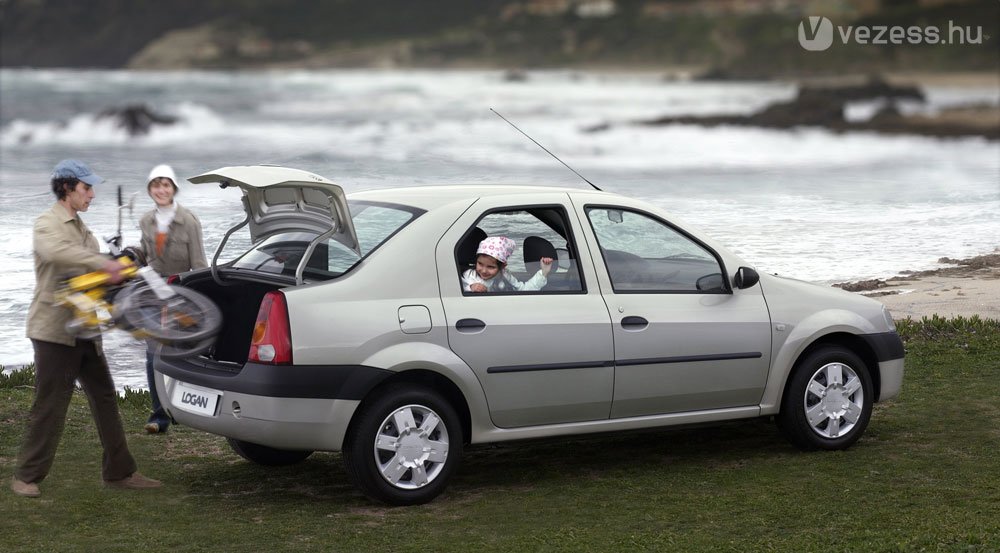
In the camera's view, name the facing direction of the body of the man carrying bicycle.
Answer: to the viewer's right

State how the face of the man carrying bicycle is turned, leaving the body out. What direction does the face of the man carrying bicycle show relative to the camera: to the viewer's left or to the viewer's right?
to the viewer's right

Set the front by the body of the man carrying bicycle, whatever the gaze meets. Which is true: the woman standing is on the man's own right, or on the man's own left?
on the man's own left
